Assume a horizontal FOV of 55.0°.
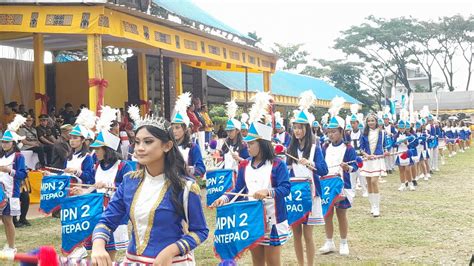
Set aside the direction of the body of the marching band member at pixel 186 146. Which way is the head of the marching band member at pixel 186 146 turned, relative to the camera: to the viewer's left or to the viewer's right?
to the viewer's left

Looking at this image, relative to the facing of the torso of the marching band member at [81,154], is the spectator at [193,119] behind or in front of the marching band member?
behind

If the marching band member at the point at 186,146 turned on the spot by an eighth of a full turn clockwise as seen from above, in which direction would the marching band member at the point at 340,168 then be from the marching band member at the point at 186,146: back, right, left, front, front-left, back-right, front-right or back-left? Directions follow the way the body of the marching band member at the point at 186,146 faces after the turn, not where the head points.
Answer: back

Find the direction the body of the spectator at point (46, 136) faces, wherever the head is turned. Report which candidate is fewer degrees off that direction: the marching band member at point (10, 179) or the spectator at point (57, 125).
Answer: the marching band member

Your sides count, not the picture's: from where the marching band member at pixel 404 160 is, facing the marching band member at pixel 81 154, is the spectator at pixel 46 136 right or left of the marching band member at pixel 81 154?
right

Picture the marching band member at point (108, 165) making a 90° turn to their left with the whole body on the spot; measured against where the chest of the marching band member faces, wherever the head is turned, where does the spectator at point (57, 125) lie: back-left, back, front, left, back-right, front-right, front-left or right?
back-left

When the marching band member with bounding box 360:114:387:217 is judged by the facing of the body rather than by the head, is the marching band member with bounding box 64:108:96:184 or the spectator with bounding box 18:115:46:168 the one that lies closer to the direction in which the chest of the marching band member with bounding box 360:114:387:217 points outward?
the marching band member

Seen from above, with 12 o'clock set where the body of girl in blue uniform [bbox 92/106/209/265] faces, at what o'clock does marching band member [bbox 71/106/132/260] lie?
The marching band member is roughly at 4 o'clock from the girl in blue uniform.

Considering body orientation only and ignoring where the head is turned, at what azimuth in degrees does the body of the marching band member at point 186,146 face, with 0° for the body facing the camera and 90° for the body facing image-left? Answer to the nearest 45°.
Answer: approximately 45°
